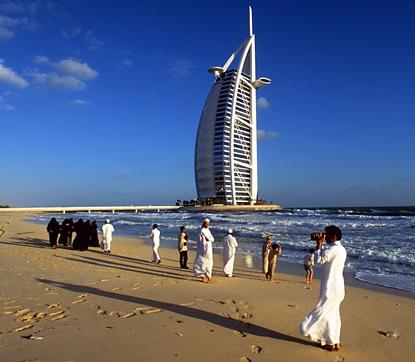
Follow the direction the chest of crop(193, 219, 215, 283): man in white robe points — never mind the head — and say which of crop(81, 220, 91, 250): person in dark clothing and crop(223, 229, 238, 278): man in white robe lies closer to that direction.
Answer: the man in white robe

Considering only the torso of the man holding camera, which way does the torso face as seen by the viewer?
to the viewer's left

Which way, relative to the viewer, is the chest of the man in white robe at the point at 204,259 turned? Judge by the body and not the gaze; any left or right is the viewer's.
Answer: facing the viewer and to the right of the viewer

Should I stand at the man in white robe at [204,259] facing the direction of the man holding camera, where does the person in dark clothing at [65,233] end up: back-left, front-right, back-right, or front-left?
back-right

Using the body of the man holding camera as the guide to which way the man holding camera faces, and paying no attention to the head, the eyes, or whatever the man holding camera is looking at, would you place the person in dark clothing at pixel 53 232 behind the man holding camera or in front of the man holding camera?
in front

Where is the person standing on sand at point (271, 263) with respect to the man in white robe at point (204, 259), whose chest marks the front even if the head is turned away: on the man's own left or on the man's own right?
on the man's own left

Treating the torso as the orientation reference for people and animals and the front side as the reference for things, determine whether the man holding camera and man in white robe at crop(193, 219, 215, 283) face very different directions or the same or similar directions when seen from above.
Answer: very different directions

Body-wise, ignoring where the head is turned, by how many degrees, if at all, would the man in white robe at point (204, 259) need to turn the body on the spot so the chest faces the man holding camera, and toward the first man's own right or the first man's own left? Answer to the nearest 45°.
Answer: approximately 45° to the first man's own right

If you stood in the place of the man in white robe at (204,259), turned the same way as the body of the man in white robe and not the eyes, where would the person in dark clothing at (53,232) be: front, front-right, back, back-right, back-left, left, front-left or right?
back
